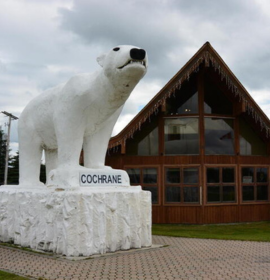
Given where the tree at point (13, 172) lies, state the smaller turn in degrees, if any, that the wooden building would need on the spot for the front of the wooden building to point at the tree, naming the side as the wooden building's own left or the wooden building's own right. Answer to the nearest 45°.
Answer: approximately 135° to the wooden building's own right

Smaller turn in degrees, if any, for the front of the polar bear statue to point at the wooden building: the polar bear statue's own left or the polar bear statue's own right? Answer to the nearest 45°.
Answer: approximately 90° to the polar bear statue's own left

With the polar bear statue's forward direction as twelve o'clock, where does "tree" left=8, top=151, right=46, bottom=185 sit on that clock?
The tree is roughly at 7 o'clock from the polar bear statue.

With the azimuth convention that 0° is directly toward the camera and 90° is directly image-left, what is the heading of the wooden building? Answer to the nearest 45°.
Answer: approximately 0°

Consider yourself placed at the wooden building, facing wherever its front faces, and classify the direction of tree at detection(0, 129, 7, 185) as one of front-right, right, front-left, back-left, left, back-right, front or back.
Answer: back-right
